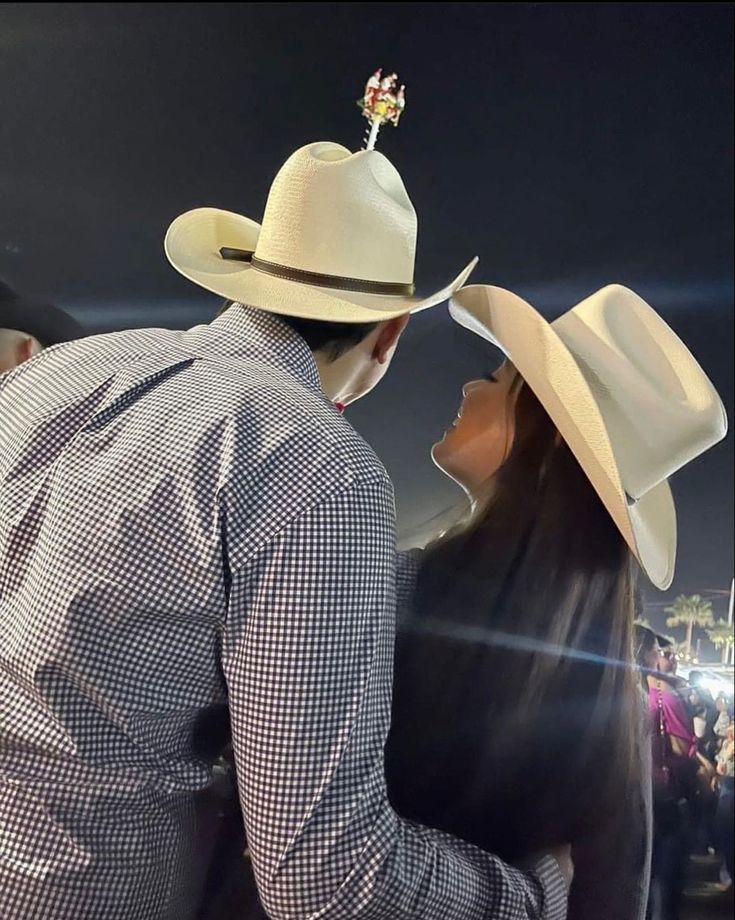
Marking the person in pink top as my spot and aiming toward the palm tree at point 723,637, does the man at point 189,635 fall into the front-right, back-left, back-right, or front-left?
back-left

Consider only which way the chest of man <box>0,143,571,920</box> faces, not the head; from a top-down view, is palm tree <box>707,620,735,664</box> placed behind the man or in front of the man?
in front

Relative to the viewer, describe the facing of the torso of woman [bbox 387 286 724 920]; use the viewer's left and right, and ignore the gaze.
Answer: facing away from the viewer and to the left of the viewer

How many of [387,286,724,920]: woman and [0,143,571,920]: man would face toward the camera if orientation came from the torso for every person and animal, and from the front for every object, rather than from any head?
0

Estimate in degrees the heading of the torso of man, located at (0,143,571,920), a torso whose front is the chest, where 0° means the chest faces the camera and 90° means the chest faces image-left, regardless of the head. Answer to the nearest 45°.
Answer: approximately 225°

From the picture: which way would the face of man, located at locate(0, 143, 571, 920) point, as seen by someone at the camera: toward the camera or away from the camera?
away from the camera

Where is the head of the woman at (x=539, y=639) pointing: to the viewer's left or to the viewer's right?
to the viewer's left

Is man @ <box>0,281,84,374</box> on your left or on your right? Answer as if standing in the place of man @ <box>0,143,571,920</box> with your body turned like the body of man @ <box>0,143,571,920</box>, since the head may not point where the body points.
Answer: on your left

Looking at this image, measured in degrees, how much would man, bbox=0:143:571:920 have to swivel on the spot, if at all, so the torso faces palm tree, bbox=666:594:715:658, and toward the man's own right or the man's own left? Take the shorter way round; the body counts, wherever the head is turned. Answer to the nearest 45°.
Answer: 0° — they already face it
